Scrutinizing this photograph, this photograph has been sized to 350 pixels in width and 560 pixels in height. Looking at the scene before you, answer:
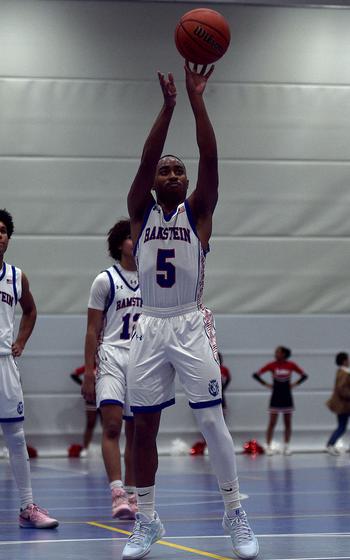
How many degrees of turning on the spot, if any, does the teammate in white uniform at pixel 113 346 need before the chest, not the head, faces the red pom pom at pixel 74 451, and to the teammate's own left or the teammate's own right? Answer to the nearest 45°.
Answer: approximately 135° to the teammate's own left

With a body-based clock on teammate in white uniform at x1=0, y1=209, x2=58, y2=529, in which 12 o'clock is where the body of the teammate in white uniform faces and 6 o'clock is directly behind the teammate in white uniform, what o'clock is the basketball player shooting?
The basketball player shooting is roughly at 11 o'clock from the teammate in white uniform.

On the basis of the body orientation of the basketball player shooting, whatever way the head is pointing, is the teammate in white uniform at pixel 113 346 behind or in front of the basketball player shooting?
behind

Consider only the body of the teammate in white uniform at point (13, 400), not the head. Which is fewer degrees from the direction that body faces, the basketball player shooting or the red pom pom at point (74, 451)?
the basketball player shooting

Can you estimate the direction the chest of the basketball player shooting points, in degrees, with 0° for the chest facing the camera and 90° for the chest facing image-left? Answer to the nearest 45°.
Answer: approximately 0°

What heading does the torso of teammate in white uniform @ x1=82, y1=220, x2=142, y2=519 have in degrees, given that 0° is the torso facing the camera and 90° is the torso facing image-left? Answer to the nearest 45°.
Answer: approximately 315°

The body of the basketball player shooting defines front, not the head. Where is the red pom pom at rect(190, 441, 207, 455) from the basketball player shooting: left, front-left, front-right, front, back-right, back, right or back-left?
back

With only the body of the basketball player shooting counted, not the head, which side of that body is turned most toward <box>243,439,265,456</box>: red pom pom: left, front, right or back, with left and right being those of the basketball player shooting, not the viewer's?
back
